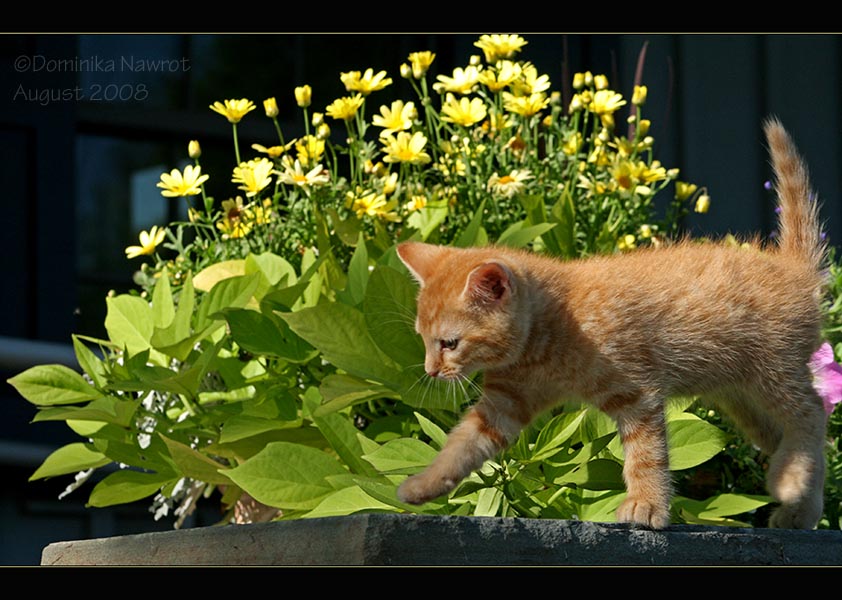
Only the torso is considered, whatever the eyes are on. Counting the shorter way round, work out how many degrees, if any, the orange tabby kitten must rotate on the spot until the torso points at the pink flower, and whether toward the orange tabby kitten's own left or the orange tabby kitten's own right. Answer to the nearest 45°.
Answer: approximately 135° to the orange tabby kitten's own right

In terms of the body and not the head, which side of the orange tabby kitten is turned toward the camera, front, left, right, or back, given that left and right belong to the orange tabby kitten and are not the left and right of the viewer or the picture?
left
